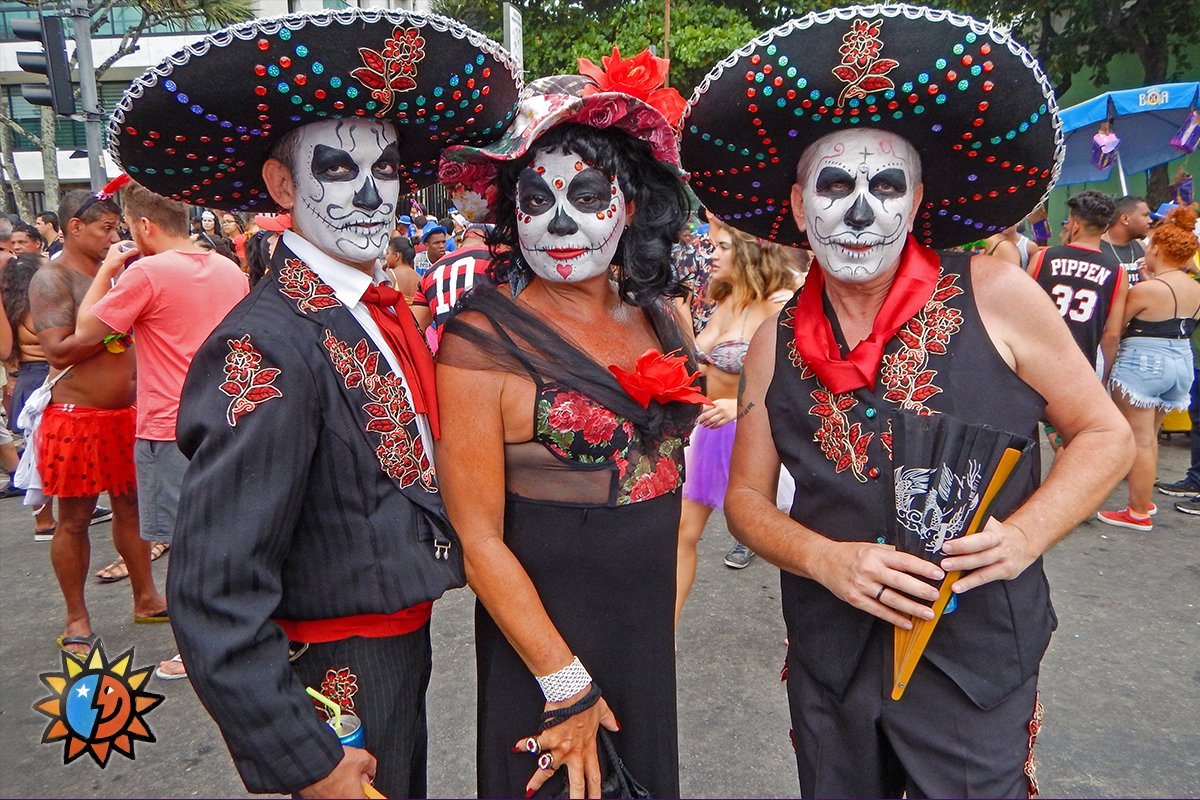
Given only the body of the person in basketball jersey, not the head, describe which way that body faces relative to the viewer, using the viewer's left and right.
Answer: facing away from the viewer

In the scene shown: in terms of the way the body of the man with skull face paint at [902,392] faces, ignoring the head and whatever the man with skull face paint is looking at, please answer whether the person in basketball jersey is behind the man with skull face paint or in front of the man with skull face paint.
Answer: behind

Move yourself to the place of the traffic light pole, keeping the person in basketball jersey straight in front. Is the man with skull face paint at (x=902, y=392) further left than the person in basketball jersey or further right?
right

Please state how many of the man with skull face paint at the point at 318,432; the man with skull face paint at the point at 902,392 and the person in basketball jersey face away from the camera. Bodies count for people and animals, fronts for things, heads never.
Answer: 1

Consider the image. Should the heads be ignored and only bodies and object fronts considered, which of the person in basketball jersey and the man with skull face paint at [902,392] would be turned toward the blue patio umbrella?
the person in basketball jersey

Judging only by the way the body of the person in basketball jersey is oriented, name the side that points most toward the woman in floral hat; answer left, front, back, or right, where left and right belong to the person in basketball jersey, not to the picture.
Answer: back

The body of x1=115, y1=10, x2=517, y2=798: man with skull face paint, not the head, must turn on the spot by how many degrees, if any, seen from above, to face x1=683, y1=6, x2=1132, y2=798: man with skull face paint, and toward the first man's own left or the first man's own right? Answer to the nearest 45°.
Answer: approximately 45° to the first man's own left

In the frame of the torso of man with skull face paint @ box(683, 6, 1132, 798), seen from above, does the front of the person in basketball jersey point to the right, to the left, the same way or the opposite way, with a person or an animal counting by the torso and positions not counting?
the opposite way

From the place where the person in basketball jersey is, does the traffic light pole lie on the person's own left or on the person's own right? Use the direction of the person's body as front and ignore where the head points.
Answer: on the person's own left

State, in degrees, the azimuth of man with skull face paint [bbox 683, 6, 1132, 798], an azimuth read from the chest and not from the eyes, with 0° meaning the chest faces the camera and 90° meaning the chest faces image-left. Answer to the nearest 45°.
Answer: approximately 0°

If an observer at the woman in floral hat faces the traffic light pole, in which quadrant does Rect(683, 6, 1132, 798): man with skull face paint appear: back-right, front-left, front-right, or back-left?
back-right

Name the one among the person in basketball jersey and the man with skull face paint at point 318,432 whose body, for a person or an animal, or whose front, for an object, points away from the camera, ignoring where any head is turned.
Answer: the person in basketball jersey
